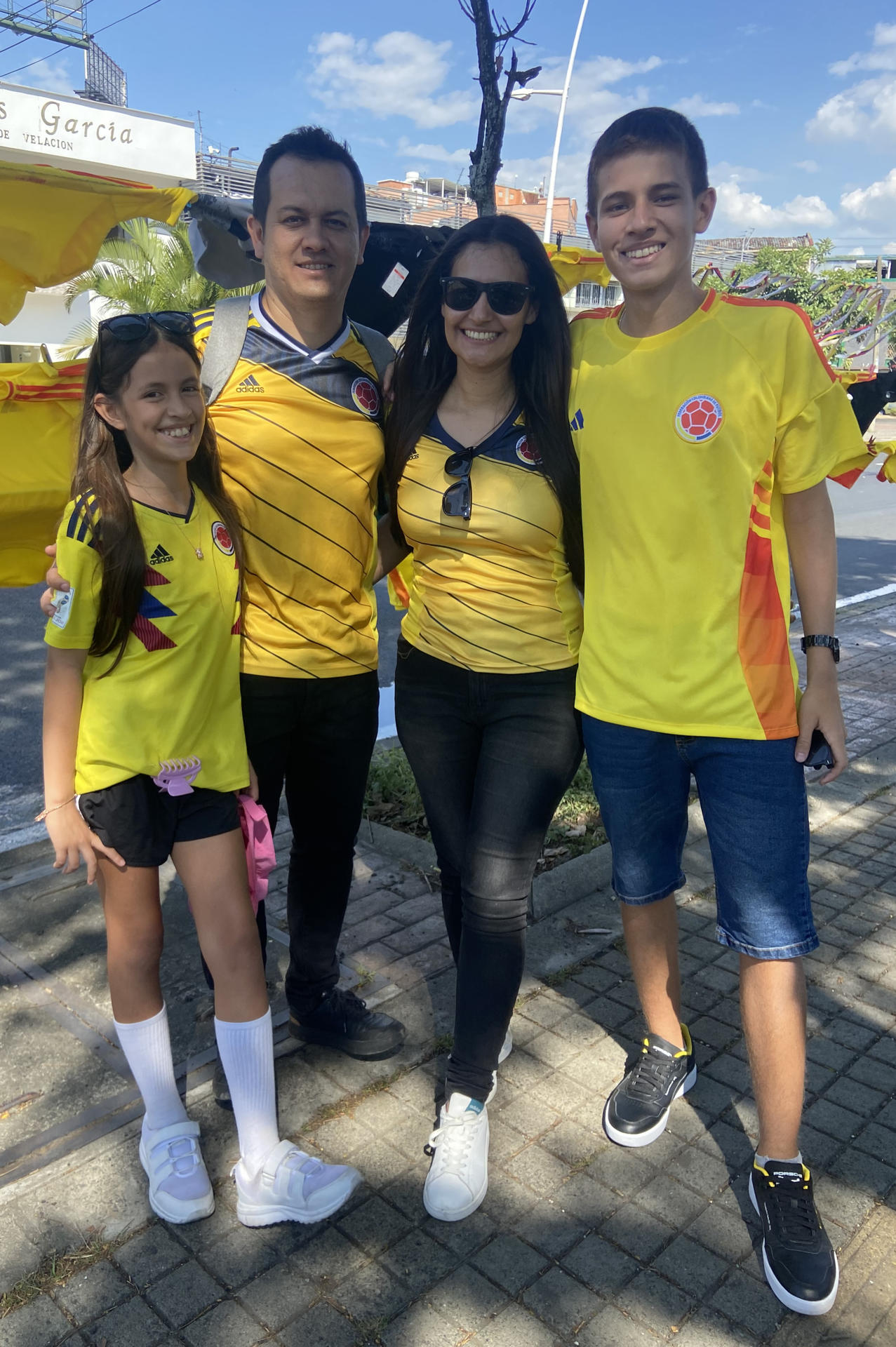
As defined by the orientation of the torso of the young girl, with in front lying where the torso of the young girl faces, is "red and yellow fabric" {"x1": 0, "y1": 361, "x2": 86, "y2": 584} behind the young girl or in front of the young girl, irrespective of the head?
behind

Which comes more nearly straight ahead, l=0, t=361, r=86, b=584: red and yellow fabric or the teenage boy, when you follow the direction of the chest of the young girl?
the teenage boy

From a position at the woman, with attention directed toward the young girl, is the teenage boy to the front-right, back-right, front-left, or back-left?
back-left

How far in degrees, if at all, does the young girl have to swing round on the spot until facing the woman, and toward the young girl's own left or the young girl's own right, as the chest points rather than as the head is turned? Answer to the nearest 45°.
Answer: approximately 45° to the young girl's own left

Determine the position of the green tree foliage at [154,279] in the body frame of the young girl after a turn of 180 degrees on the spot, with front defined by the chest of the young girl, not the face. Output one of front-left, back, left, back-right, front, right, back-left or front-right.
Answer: front-right

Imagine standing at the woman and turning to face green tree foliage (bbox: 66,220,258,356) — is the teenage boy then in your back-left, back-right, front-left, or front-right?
back-right

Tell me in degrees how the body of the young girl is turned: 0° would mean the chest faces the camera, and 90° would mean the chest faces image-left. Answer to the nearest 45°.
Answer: approximately 315°
